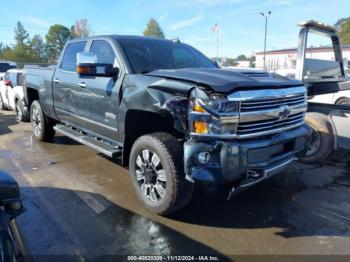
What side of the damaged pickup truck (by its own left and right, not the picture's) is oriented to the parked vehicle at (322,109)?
left

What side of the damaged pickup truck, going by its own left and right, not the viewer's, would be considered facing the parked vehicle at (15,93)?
back

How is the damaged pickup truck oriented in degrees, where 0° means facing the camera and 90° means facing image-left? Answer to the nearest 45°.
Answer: approximately 315°

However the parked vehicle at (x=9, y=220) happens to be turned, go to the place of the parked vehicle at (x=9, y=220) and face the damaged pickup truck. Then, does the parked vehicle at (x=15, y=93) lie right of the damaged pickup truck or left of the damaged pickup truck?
left

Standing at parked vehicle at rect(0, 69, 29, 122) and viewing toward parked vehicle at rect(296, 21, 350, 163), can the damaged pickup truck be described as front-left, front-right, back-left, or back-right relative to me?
front-right

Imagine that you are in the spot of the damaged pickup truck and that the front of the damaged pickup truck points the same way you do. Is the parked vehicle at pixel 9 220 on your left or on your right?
on your right
